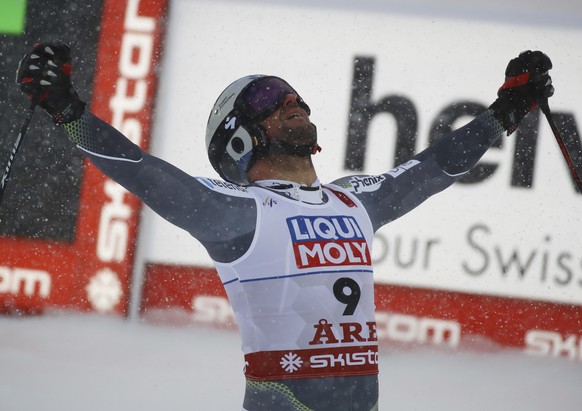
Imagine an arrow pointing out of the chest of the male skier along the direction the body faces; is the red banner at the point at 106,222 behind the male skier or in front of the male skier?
behind

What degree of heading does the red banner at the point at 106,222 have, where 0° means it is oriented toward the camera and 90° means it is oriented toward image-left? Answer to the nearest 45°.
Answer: approximately 0°

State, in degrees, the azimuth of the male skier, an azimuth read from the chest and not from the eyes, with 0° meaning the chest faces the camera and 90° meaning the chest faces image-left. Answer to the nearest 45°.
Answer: approximately 315°

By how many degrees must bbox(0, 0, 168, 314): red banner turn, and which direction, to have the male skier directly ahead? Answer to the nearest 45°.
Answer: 0° — it already faces them
